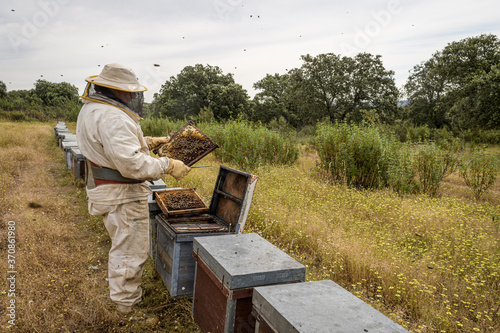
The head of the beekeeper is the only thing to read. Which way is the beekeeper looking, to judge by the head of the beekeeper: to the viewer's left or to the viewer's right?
to the viewer's right

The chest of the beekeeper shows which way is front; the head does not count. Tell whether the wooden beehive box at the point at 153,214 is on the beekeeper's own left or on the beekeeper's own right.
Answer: on the beekeeper's own left

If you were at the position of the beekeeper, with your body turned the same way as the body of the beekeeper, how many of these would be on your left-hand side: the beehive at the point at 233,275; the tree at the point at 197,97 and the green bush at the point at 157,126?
2

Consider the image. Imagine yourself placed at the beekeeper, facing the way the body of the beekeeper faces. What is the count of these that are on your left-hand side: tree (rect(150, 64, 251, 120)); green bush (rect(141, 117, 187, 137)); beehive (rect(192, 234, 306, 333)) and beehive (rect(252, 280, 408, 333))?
2

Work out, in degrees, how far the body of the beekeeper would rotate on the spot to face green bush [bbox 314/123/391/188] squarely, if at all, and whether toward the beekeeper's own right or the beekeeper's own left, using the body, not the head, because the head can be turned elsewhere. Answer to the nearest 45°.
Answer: approximately 45° to the beekeeper's own left

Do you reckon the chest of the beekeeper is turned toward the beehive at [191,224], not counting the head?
yes

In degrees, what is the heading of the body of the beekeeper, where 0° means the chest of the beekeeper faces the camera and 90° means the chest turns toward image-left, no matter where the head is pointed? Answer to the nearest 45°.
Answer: approximately 270°

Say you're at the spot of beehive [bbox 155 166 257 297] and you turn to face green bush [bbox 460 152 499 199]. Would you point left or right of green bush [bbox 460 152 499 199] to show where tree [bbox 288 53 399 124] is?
left

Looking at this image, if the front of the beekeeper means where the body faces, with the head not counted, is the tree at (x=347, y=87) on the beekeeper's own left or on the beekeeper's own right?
on the beekeeper's own left

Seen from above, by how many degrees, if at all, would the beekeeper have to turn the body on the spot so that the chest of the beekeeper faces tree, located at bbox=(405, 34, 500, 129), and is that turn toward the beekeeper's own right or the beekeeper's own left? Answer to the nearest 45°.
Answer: approximately 45° to the beekeeper's own left
